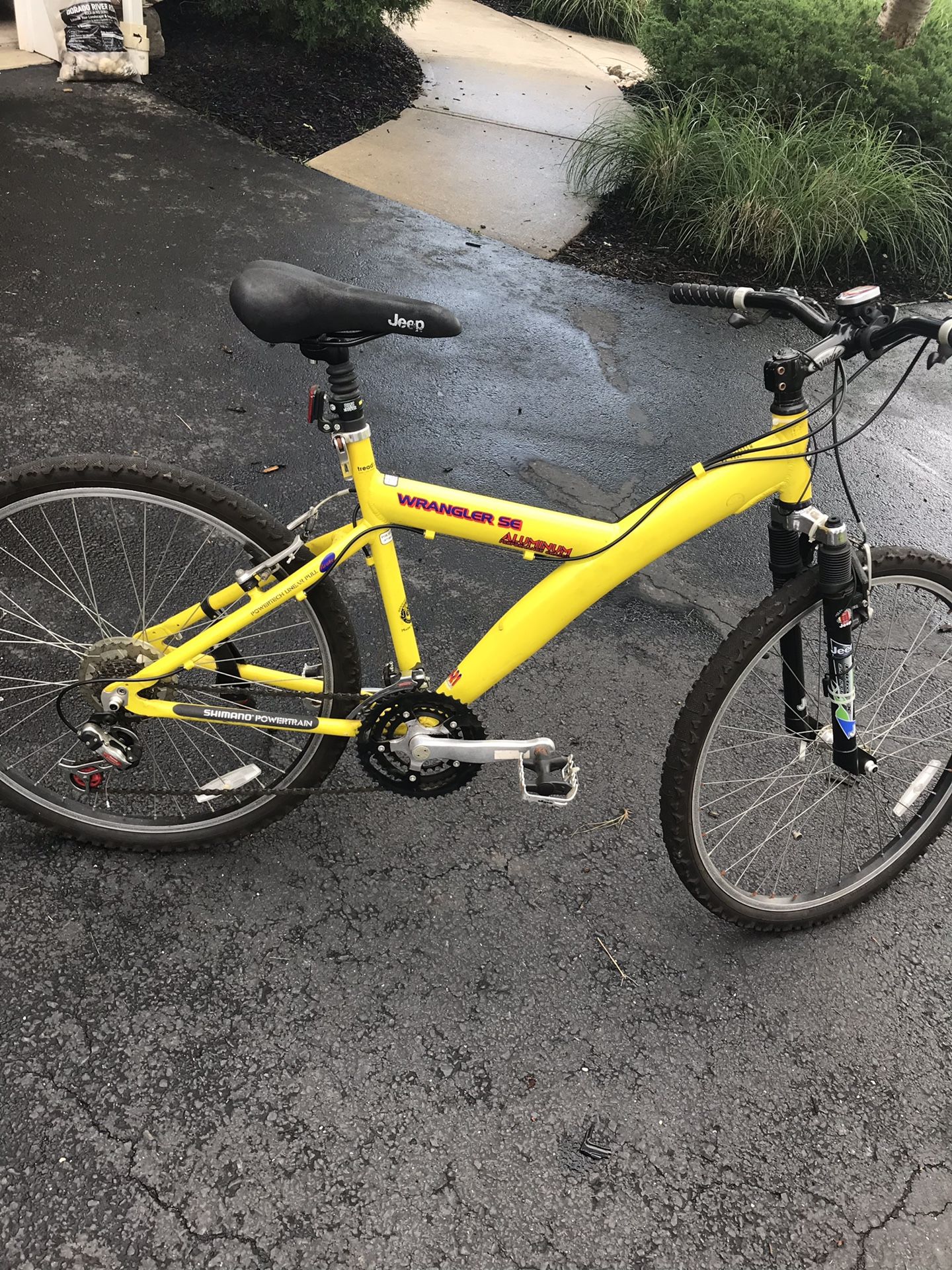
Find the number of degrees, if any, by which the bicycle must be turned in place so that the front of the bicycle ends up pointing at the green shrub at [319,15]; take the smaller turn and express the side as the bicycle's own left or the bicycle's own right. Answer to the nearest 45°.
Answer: approximately 90° to the bicycle's own left

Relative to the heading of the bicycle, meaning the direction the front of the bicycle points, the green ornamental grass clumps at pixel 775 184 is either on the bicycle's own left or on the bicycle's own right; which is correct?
on the bicycle's own left

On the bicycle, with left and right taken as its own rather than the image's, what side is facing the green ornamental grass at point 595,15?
left

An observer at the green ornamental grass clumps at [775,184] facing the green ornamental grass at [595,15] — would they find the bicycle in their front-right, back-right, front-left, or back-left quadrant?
back-left

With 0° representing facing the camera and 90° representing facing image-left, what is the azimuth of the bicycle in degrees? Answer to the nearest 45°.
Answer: approximately 270°

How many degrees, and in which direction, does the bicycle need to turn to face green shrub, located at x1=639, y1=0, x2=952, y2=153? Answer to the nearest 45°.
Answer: approximately 90° to its left
